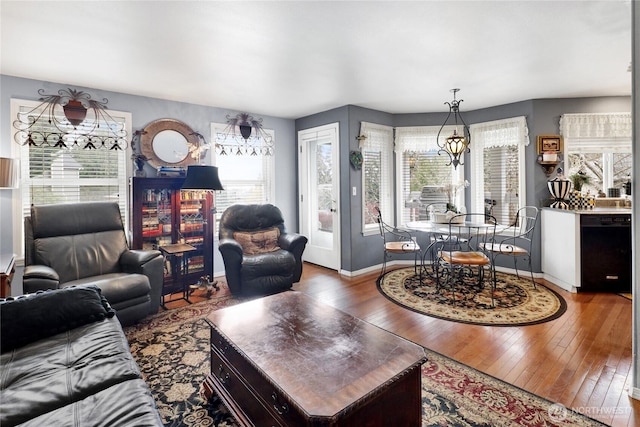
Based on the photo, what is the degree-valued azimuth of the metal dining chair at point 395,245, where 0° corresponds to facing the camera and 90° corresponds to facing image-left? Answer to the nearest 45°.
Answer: approximately 270°

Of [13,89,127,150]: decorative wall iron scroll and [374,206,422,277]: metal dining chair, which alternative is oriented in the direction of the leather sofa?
the decorative wall iron scroll

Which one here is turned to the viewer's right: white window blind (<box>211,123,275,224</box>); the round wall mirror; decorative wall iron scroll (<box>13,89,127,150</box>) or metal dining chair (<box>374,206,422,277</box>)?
the metal dining chair

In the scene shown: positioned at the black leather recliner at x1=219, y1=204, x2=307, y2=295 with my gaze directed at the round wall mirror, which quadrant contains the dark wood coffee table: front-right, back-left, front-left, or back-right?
back-left

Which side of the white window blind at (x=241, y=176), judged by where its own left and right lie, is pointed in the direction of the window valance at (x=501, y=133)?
left

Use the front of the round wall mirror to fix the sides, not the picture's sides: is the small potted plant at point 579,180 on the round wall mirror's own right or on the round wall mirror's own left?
on the round wall mirror's own left
